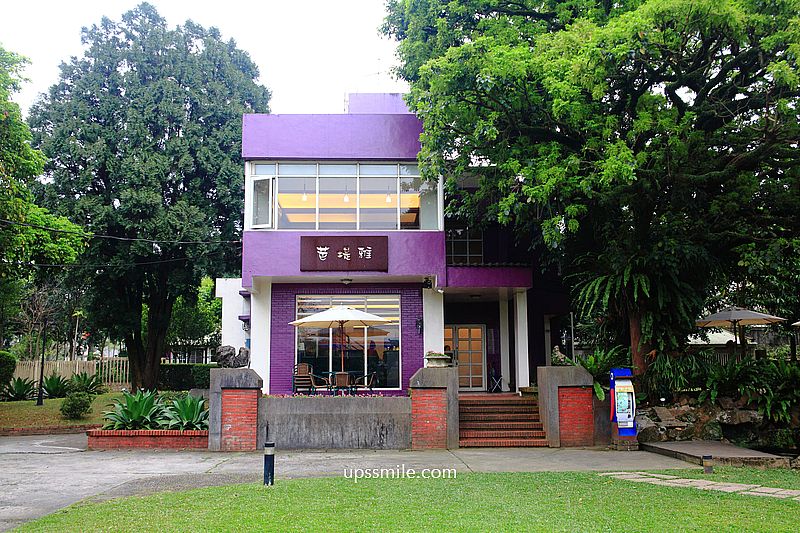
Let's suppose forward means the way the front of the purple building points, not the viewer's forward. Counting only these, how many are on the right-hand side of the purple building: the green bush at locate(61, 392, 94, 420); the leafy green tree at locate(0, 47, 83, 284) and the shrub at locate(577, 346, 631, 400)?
2

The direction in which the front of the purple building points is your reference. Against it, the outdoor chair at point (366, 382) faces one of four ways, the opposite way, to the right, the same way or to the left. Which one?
to the right

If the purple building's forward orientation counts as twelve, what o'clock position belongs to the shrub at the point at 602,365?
The shrub is roughly at 10 o'clock from the purple building.

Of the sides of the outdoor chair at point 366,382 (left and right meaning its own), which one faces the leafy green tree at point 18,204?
front

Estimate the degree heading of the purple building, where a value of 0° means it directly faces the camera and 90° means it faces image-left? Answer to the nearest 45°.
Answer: approximately 0°

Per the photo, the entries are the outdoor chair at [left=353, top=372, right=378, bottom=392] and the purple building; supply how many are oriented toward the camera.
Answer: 1

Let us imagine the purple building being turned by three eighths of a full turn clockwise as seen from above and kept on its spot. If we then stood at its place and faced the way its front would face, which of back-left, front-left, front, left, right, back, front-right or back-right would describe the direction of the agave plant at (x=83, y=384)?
front

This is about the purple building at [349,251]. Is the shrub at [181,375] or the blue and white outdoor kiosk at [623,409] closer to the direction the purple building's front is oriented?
the blue and white outdoor kiosk

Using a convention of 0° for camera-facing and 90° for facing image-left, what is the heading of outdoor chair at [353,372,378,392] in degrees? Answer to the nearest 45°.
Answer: approximately 90°

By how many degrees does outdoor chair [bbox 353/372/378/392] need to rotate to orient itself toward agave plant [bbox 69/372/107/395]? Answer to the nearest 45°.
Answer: approximately 45° to its right
